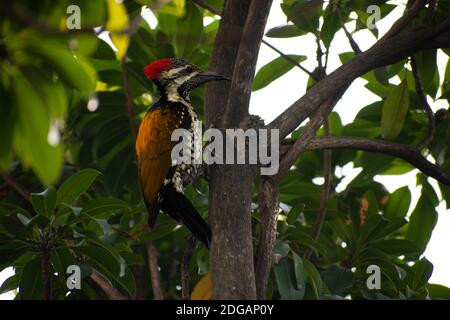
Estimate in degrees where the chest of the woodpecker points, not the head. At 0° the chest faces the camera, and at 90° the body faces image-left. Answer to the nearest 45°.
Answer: approximately 270°
